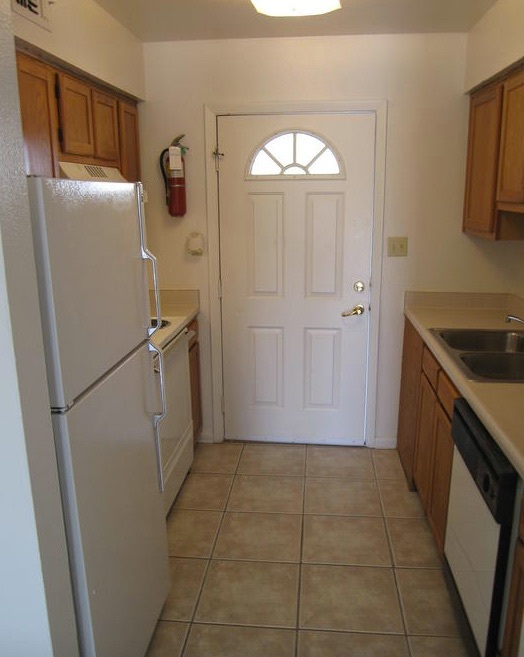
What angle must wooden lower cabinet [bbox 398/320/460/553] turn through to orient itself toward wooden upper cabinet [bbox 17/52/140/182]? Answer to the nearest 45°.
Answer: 0° — it already faces it

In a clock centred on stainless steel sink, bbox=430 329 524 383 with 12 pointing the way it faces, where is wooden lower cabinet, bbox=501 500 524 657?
The wooden lower cabinet is roughly at 9 o'clock from the stainless steel sink.

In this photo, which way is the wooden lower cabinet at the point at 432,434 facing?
to the viewer's left

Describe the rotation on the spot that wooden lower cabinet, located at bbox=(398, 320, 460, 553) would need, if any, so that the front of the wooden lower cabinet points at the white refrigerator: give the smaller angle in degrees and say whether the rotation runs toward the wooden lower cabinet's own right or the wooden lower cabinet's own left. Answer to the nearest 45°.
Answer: approximately 45° to the wooden lower cabinet's own left

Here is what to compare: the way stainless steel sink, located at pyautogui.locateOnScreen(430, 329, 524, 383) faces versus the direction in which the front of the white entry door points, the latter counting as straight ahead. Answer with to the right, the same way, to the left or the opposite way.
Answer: to the right

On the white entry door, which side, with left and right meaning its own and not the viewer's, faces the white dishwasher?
front

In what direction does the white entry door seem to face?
toward the camera

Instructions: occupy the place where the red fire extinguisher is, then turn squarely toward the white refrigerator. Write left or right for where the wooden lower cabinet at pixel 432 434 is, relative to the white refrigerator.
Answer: left

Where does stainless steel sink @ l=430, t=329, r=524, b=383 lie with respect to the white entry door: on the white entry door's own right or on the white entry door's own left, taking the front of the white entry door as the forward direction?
on the white entry door's own left

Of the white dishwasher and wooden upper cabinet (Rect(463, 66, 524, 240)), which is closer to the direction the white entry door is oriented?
the white dishwasher

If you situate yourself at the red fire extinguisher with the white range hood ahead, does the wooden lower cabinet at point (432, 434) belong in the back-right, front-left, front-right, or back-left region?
front-left

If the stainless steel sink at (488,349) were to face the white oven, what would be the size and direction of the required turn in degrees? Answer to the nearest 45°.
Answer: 0° — it already faces it

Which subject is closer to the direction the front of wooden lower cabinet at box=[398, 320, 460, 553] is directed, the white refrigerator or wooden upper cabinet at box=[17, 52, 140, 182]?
the wooden upper cabinet

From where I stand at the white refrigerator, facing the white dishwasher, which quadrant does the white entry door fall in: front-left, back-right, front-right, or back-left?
front-left

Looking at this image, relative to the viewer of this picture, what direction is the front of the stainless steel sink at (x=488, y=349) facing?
facing to the left of the viewer

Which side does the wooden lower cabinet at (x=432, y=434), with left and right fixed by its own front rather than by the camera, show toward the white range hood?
front
